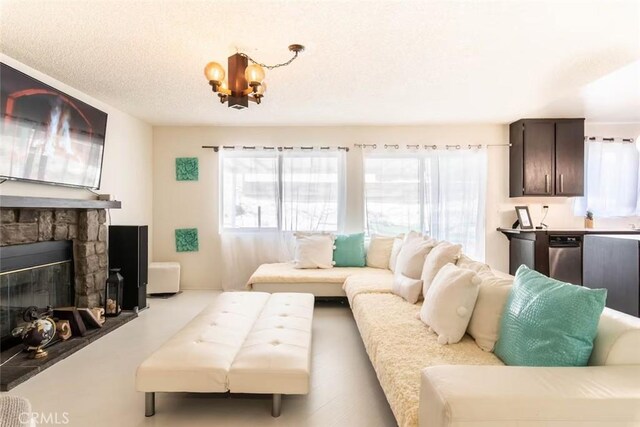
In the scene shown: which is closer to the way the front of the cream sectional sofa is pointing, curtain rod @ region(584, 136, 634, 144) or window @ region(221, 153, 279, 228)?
the window

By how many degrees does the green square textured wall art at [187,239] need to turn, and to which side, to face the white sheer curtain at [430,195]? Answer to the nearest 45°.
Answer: approximately 90° to its left

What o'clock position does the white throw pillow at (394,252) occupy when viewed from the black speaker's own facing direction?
The white throw pillow is roughly at 11 o'clock from the black speaker.

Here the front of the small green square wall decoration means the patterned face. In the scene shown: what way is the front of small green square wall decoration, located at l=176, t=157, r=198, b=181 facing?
toward the camera

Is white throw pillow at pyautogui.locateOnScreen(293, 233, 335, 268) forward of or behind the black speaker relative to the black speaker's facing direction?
forward

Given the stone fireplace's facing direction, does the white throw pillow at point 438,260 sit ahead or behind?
ahead

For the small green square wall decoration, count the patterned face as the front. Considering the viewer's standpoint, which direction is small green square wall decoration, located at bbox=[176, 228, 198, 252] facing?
facing the viewer

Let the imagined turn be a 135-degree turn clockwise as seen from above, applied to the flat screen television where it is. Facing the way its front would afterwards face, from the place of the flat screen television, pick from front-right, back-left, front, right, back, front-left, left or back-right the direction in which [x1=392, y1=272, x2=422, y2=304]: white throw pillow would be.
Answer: back-left

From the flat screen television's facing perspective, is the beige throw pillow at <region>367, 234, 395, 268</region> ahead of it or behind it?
ahead

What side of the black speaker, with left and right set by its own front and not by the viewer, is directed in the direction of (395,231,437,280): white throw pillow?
front

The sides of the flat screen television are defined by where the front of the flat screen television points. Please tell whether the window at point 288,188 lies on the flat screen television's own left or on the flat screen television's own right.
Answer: on the flat screen television's own left

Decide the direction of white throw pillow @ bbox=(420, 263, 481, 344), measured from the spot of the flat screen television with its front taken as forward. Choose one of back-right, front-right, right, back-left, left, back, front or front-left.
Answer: front

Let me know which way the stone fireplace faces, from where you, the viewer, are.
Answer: facing the viewer and to the right of the viewer

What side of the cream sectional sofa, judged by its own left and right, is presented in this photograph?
left

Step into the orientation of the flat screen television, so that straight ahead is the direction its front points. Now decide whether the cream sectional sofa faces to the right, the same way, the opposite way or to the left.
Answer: the opposite way
